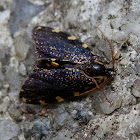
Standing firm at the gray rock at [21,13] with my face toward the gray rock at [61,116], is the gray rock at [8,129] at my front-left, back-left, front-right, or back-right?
front-right

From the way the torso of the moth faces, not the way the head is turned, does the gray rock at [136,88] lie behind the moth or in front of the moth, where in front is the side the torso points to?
in front

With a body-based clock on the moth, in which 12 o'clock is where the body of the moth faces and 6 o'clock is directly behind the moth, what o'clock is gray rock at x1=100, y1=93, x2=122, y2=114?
The gray rock is roughly at 1 o'clock from the moth.

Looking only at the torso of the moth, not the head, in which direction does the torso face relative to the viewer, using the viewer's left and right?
facing to the right of the viewer

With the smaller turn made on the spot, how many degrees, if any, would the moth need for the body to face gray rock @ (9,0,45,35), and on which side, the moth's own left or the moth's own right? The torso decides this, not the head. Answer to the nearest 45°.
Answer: approximately 135° to the moth's own left
